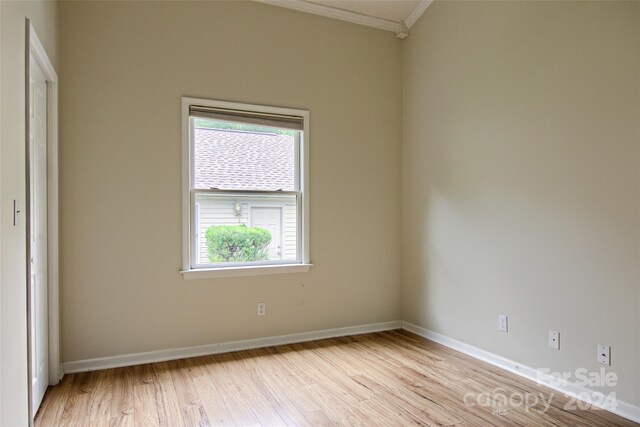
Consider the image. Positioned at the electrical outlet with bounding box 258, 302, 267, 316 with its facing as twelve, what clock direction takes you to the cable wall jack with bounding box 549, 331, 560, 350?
the cable wall jack with bounding box 549, 331, 560, 350 is roughly at 10 o'clock from the electrical outlet with bounding box 258, 302, 267, 316.

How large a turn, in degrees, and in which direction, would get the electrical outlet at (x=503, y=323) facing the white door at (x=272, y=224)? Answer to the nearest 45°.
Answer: approximately 45° to its right

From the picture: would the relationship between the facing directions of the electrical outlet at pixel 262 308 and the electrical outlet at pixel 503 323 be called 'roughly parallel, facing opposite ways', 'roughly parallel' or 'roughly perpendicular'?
roughly perpendicular

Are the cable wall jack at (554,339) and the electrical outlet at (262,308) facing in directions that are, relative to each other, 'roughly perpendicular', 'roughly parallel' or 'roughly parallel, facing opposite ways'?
roughly perpendicular

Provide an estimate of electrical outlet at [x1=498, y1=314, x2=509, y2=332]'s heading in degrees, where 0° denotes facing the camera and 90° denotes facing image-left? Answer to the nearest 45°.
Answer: approximately 45°

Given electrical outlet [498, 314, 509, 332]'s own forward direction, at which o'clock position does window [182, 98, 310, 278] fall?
The window is roughly at 1 o'clock from the electrical outlet.

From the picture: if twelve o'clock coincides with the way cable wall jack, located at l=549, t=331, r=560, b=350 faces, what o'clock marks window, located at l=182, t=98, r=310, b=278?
The window is roughly at 1 o'clock from the cable wall jack.

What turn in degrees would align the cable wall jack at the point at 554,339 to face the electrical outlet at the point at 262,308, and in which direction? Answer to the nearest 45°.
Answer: approximately 45° to its right

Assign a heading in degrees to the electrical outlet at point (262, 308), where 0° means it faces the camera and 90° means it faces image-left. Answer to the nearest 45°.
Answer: approximately 0°
